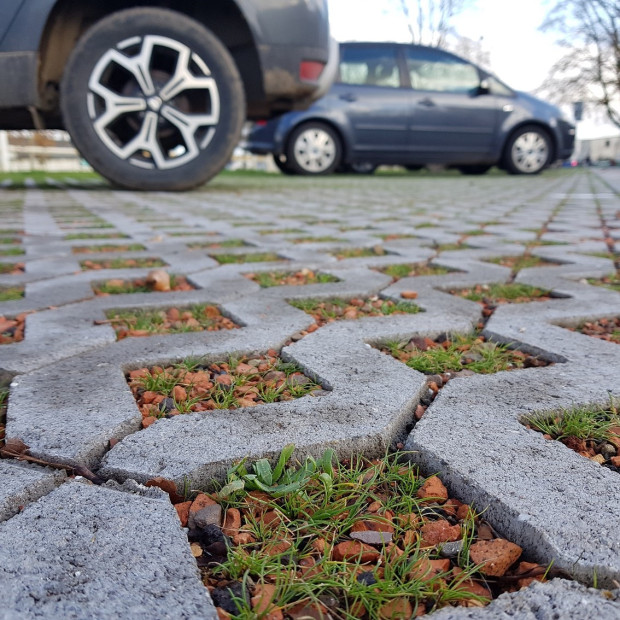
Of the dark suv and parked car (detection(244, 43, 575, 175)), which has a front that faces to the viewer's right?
the parked car

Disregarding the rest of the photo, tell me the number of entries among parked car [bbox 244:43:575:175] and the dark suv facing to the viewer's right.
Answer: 1

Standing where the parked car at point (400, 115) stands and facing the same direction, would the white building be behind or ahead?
behind

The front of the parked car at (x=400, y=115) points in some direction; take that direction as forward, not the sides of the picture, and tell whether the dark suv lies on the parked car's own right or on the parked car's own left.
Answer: on the parked car's own right

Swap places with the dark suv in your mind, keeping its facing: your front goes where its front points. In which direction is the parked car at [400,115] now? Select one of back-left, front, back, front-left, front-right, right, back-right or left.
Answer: back-right

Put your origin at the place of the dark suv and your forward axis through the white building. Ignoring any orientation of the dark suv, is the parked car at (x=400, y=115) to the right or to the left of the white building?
right

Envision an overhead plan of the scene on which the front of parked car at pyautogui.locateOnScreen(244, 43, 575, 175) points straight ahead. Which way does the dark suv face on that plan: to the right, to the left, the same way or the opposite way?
the opposite way

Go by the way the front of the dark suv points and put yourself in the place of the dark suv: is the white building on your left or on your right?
on your right

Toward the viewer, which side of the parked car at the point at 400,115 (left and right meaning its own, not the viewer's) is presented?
right

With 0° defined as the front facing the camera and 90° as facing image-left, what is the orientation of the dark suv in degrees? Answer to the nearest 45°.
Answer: approximately 90°
